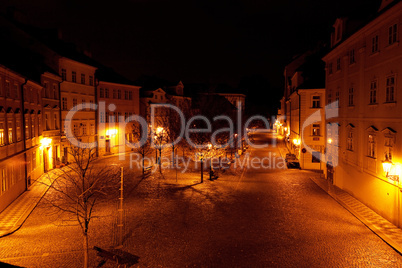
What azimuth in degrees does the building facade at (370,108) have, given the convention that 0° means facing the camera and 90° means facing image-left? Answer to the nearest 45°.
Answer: approximately 45°

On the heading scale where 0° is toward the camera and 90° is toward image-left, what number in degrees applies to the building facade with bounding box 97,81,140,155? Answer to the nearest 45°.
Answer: approximately 315°

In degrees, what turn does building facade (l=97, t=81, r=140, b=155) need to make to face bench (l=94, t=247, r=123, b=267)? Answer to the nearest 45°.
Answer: approximately 45° to its right

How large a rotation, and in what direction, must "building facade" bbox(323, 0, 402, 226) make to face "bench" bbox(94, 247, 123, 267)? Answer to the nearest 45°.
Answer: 0° — it already faces it

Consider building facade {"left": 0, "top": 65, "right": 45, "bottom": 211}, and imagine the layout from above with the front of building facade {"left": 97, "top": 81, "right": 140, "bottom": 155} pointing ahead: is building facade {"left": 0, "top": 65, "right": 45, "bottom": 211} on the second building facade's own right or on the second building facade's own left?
on the second building facade's own right
